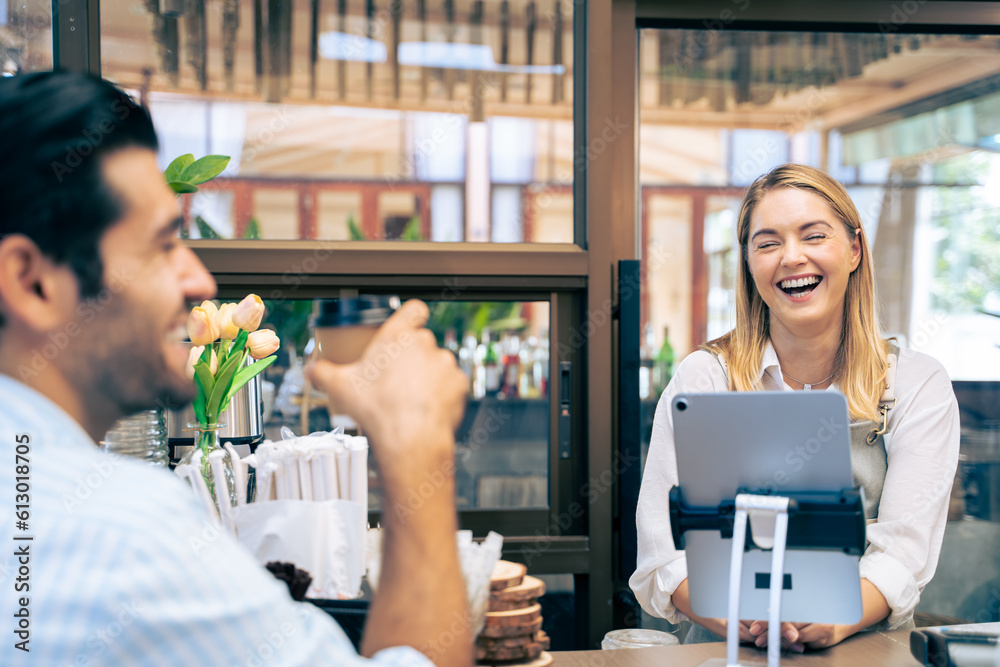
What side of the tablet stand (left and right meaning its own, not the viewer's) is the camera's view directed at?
back

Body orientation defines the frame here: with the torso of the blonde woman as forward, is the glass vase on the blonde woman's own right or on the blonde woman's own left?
on the blonde woman's own right

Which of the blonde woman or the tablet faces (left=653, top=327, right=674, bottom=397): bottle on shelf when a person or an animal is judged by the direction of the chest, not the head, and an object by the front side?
the tablet

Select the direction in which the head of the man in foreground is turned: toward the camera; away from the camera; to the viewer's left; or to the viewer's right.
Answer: to the viewer's right

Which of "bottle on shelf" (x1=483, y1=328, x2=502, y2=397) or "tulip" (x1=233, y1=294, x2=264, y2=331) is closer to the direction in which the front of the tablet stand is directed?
the bottle on shelf

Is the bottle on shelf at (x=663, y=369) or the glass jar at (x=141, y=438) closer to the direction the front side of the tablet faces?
the bottle on shelf

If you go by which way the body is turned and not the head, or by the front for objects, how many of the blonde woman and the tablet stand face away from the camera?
1

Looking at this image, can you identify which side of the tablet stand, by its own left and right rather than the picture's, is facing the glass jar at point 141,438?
left

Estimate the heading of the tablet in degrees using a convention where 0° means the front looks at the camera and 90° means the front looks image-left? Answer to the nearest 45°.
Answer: approximately 180°

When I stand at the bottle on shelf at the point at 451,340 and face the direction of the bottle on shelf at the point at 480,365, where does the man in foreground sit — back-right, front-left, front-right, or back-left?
back-right

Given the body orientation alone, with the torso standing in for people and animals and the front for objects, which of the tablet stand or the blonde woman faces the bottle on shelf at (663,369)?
the tablet stand
